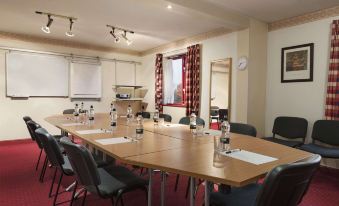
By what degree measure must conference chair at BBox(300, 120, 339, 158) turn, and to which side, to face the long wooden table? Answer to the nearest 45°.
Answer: approximately 45° to its right

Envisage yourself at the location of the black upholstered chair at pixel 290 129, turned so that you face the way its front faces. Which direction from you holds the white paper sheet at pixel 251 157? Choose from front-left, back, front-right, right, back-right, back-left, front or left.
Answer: front-left

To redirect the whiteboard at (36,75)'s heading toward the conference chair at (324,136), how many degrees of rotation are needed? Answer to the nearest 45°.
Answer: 0° — it already faces it

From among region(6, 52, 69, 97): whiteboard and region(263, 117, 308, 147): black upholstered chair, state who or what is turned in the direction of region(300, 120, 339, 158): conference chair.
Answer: the whiteboard

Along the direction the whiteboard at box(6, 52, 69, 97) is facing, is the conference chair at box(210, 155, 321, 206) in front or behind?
in front

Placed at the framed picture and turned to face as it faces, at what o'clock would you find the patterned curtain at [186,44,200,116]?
The patterned curtain is roughly at 2 o'clock from the framed picture.

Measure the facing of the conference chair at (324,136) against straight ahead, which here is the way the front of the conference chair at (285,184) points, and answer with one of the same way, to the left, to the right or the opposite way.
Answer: to the left

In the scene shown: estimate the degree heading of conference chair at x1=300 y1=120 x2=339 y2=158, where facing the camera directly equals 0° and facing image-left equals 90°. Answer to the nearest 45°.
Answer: approximately 45°

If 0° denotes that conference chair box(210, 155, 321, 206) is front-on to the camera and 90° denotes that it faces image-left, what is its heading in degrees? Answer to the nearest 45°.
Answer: approximately 135°

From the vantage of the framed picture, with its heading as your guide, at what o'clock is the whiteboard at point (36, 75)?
The whiteboard is roughly at 1 o'clock from the framed picture.

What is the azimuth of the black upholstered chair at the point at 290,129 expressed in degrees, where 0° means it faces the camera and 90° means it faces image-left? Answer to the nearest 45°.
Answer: approximately 45°
